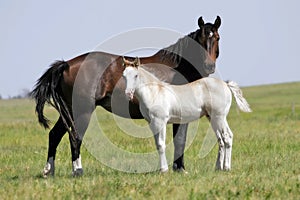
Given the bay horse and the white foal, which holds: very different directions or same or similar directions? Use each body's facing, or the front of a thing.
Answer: very different directions

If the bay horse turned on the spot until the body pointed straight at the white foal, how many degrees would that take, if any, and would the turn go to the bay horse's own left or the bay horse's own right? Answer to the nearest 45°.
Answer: approximately 45° to the bay horse's own right

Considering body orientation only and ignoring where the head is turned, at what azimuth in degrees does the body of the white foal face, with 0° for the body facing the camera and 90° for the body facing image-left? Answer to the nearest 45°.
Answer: approximately 90°

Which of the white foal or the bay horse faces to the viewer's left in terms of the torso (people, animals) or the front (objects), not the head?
the white foal

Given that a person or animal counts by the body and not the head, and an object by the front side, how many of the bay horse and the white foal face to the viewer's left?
1

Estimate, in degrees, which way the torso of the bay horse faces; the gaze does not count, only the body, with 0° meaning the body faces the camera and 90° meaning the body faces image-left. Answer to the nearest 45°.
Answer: approximately 270°
